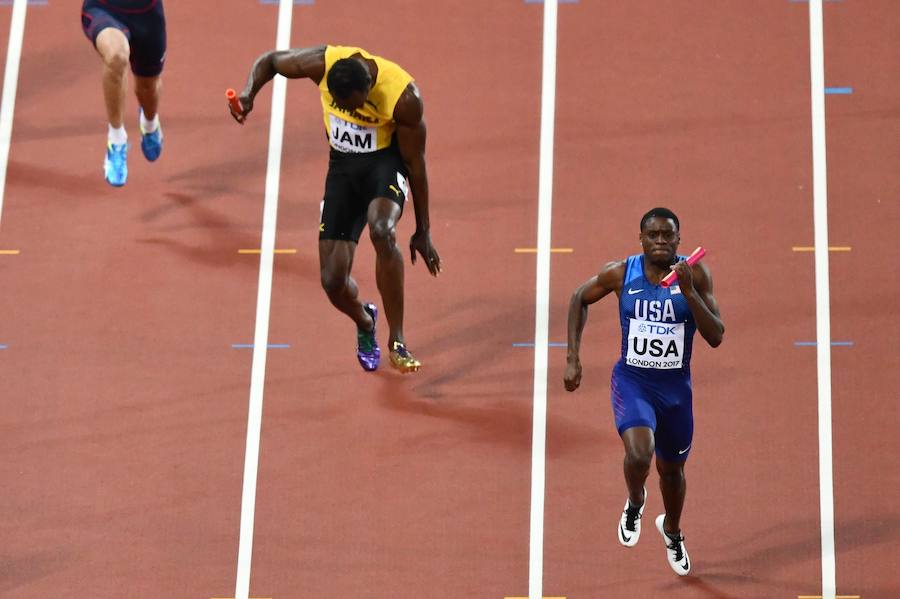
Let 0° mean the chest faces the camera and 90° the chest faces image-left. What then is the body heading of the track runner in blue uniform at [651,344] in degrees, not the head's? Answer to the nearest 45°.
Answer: approximately 0°

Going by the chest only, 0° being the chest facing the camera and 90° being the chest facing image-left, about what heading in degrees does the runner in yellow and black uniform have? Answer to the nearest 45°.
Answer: approximately 0°
